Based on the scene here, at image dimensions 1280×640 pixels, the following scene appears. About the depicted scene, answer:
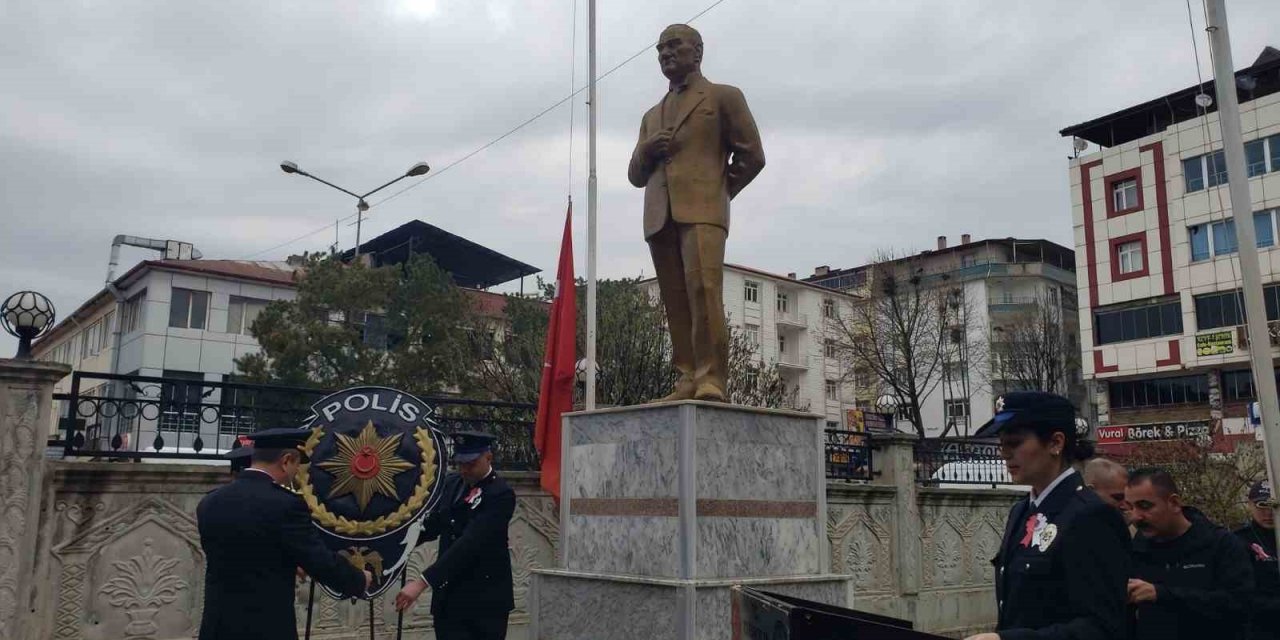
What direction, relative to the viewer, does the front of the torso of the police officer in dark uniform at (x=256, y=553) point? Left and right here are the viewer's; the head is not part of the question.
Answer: facing away from the viewer and to the right of the viewer

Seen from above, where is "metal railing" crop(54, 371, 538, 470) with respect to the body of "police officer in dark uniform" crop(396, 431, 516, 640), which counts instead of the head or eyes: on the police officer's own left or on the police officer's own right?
on the police officer's own right

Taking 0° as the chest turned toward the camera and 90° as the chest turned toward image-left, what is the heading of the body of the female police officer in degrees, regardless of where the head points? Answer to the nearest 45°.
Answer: approximately 45°

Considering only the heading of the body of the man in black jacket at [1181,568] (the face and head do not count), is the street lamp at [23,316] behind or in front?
in front

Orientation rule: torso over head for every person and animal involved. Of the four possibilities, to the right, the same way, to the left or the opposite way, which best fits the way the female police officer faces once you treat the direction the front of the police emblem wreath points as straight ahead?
to the right

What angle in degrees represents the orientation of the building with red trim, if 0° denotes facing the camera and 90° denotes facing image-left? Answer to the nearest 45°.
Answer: approximately 45°

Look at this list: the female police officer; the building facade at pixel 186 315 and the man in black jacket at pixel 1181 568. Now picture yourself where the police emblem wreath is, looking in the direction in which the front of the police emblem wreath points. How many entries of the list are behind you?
1

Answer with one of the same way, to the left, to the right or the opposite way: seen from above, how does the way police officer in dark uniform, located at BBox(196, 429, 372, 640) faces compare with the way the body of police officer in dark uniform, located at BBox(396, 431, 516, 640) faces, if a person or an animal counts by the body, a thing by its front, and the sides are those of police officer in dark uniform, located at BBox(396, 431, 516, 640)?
the opposite way
